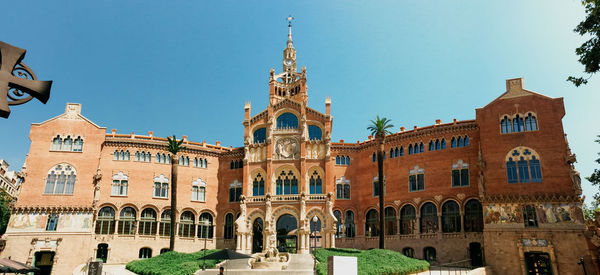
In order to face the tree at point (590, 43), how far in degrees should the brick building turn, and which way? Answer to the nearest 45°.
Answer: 0° — it already faces it

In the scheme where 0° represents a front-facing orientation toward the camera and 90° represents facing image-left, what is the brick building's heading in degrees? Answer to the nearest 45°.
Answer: approximately 0°
